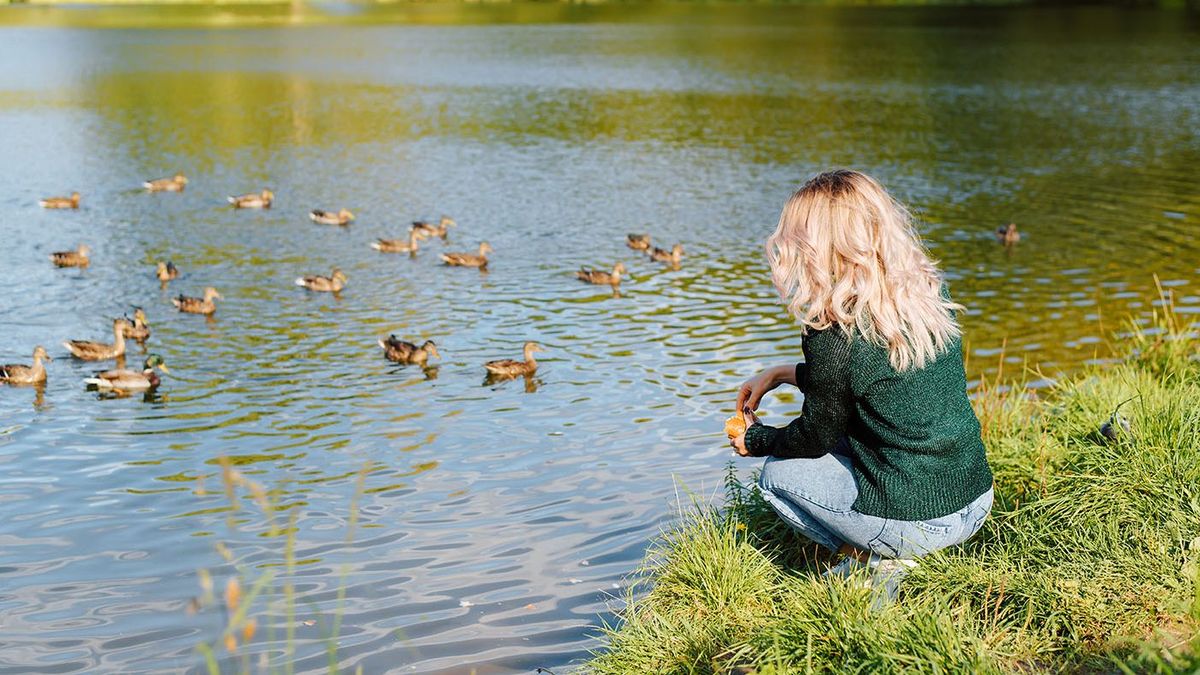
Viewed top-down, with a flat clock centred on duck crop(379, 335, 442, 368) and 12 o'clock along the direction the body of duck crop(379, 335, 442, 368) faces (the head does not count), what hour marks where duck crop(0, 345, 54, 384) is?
duck crop(0, 345, 54, 384) is roughly at 6 o'clock from duck crop(379, 335, 442, 368).

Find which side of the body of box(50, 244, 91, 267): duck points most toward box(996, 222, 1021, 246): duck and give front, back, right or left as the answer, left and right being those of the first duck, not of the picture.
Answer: front

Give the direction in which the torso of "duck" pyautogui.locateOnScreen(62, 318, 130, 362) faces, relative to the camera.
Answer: to the viewer's right

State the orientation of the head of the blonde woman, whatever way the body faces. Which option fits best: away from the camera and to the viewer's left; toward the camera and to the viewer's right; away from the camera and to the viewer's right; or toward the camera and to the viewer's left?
away from the camera and to the viewer's left

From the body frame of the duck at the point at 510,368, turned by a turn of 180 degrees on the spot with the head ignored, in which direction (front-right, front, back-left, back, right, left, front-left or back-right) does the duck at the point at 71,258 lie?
front-right

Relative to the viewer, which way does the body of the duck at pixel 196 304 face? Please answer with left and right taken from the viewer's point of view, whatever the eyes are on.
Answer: facing to the right of the viewer

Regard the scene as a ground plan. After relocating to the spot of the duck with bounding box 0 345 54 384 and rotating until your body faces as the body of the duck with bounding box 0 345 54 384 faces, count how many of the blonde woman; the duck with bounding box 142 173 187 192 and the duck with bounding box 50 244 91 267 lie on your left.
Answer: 2

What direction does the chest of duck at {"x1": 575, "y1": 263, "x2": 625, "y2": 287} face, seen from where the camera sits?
to the viewer's right

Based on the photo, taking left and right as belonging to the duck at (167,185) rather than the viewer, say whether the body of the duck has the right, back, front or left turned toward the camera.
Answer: right

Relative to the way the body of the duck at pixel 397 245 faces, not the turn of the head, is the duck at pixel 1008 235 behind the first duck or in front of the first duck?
in front

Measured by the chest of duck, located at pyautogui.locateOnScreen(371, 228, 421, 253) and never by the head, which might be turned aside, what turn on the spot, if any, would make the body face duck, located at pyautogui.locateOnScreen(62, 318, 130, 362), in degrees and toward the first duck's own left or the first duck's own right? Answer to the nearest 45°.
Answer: approximately 135° to the first duck's own right

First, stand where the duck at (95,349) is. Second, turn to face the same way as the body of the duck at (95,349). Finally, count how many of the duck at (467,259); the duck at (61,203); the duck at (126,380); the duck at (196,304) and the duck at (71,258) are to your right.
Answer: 1

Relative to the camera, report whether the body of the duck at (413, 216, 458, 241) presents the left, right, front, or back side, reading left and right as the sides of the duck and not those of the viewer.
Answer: right

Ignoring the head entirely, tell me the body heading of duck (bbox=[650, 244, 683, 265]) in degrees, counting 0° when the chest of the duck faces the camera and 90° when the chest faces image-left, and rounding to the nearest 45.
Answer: approximately 270°

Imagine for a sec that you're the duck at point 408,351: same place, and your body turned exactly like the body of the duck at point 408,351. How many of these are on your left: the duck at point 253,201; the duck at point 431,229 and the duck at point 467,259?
3
